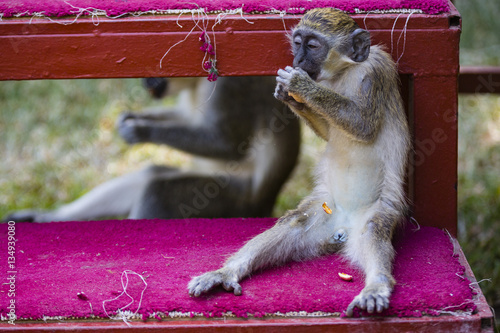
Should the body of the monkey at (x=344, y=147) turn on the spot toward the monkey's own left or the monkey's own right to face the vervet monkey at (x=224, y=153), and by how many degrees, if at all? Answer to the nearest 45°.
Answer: approximately 135° to the monkey's own right

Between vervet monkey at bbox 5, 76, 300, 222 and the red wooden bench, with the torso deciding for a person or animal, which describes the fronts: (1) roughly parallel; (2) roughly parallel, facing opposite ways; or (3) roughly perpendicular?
roughly perpendicular

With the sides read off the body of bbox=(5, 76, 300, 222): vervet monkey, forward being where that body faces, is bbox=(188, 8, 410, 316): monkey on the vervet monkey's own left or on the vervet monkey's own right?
on the vervet monkey's own left

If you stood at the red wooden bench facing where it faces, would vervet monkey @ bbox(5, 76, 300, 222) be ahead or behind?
behind

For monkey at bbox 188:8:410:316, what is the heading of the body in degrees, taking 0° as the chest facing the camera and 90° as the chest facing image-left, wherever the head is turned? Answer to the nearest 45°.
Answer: approximately 45°

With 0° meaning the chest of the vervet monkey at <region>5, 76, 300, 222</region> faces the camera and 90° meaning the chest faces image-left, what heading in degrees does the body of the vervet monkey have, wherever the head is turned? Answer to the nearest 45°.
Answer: approximately 90°

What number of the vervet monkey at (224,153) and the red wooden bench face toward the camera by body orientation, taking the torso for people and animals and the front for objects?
1

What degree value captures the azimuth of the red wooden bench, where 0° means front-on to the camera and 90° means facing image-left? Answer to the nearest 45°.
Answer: approximately 0°
